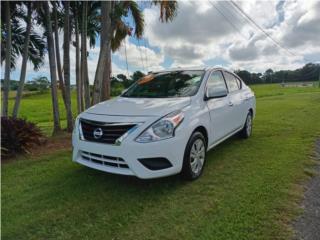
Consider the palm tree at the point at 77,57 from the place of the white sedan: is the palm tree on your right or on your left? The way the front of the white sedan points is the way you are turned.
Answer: on your right

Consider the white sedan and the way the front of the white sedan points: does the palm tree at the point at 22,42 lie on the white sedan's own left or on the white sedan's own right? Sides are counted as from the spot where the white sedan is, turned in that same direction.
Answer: on the white sedan's own right

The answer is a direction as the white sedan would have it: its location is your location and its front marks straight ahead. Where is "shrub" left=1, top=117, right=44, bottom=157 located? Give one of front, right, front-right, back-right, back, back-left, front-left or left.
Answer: right

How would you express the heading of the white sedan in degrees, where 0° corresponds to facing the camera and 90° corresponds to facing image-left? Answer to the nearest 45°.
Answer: approximately 45°

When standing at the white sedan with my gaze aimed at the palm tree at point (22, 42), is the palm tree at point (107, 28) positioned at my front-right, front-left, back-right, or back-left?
front-right
